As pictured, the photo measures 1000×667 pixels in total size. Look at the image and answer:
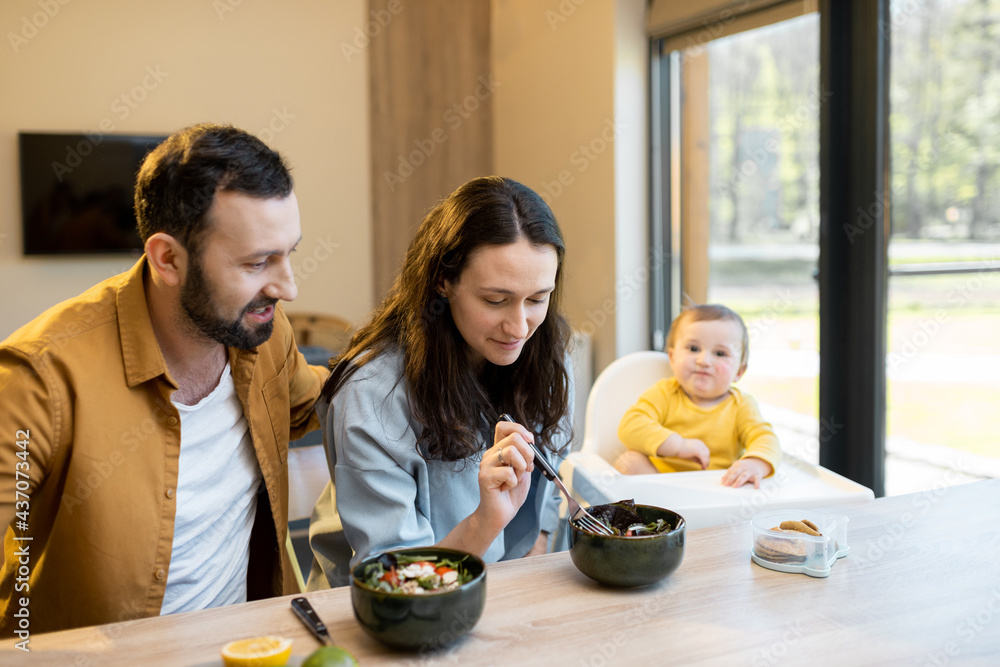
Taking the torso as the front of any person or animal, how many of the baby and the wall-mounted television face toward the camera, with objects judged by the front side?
2

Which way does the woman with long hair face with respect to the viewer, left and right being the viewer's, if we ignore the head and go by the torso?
facing the viewer and to the right of the viewer

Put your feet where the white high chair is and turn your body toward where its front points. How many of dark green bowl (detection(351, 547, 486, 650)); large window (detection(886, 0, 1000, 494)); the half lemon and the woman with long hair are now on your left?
1

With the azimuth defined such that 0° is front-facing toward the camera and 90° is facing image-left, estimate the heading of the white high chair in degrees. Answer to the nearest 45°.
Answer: approximately 315°

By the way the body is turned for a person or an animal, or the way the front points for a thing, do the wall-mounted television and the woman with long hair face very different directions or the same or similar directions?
same or similar directions

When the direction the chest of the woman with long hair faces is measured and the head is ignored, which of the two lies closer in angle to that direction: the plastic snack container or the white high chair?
the plastic snack container

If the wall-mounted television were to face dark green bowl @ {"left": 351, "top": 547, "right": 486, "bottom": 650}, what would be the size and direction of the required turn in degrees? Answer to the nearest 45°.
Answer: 0° — it already faces it

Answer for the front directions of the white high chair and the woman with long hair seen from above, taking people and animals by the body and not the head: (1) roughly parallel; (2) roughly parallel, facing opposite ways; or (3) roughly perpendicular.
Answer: roughly parallel

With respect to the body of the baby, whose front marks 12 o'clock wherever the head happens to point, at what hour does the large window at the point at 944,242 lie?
The large window is roughly at 8 o'clock from the baby.

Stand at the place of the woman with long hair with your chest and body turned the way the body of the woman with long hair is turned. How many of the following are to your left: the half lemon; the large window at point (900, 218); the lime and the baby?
2

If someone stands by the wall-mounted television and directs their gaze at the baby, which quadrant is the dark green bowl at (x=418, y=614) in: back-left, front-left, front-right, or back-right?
front-right

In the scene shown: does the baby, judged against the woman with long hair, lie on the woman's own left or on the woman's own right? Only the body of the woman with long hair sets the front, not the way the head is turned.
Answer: on the woman's own left

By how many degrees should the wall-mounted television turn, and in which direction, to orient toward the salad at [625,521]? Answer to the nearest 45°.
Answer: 0° — it already faces it

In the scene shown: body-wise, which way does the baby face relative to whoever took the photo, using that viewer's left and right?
facing the viewer

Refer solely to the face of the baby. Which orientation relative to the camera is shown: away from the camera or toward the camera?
toward the camera
